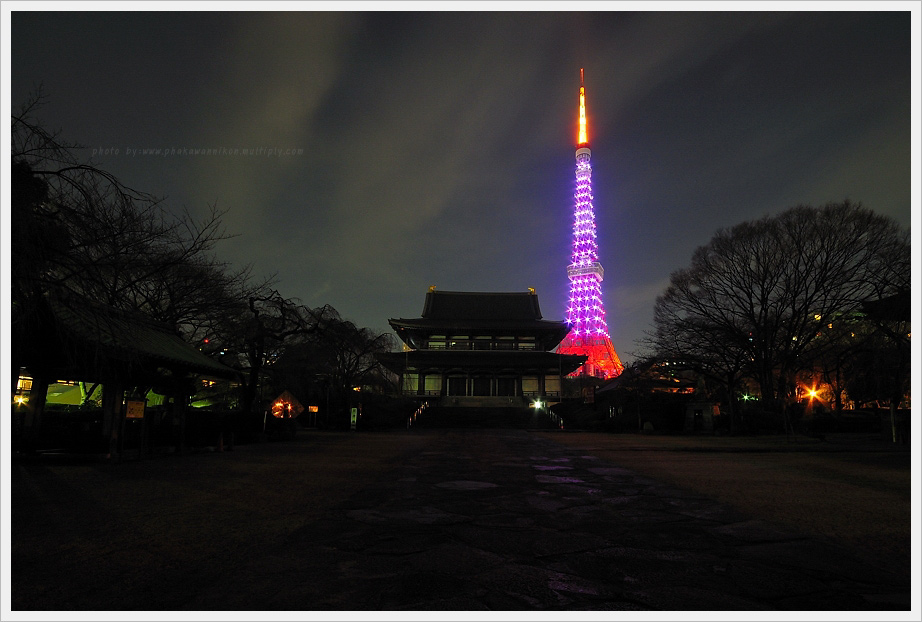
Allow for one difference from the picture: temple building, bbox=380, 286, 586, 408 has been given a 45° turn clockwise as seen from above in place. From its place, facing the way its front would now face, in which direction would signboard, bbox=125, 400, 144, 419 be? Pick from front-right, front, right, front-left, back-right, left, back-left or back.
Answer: front-left

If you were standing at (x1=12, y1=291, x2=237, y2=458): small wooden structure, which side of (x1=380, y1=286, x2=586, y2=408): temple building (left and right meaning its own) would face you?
front

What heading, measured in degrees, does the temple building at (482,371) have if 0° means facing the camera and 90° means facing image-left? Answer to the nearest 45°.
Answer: approximately 0°
